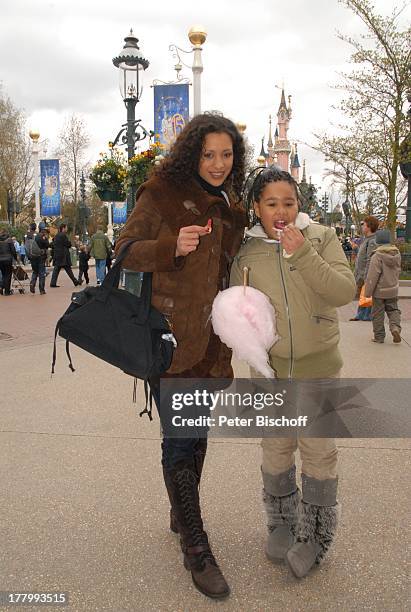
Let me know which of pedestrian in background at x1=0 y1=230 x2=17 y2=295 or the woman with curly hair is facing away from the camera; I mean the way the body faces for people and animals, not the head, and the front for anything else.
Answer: the pedestrian in background

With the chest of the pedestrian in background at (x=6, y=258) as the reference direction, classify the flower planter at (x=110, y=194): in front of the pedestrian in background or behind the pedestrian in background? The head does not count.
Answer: behind

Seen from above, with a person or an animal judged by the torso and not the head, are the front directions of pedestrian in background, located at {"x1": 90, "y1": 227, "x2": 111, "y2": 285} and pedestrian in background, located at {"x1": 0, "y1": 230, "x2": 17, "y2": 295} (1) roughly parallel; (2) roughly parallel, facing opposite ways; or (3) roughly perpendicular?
roughly parallel

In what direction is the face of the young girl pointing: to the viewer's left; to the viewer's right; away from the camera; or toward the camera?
toward the camera

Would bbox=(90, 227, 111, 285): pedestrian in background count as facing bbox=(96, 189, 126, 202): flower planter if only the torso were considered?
no

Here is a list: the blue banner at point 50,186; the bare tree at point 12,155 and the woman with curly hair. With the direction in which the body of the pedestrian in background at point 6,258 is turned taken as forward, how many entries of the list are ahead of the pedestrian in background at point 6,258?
2

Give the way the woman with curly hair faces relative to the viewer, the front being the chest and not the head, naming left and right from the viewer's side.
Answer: facing the viewer and to the right of the viewer

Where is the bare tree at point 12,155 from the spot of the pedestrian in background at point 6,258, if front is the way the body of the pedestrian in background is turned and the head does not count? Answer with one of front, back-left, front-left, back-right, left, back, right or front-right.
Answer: front

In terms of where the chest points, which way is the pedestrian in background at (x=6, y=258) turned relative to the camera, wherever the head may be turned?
away from the camera

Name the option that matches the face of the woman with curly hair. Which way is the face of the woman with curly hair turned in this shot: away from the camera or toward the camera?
toward the camera
